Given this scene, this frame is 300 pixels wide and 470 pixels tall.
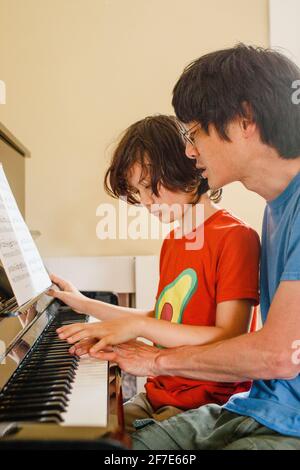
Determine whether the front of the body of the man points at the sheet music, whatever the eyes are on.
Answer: yes

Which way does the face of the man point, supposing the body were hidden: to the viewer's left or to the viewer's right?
to the viewer's left

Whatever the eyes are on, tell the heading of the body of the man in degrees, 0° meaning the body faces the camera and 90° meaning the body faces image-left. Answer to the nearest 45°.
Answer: approximately 90°

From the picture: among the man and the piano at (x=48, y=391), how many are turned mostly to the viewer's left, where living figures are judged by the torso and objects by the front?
1

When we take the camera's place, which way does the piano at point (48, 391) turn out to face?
facing to the right of the viewer

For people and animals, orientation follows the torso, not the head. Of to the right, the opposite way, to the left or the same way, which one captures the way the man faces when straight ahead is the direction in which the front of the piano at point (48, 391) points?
the opposite way

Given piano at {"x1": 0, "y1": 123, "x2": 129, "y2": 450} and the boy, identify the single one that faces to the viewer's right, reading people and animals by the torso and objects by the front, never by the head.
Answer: the piano
